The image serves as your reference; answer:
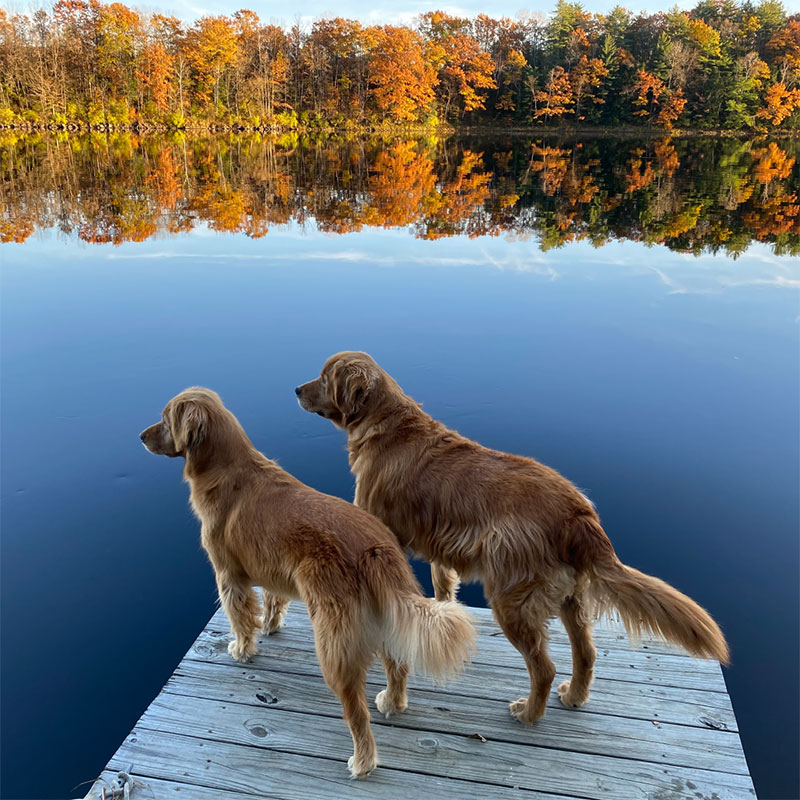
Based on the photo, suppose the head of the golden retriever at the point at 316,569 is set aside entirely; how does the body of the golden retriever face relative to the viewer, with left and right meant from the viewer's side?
facing away from the viewer and to the left of the viewer

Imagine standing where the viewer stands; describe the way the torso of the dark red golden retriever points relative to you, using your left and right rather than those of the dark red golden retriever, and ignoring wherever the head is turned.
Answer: facing away from the viewer and to the left of the viewer

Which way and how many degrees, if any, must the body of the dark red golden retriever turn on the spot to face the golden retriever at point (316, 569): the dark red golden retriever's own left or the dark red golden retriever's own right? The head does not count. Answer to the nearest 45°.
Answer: approximately 45° to the dark red golden retriever's own left
